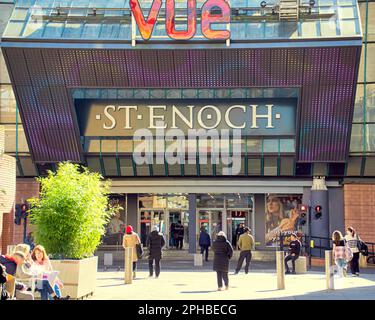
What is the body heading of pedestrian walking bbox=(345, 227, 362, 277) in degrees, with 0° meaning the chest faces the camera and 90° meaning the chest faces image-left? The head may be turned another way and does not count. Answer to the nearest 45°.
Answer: approximately 45°

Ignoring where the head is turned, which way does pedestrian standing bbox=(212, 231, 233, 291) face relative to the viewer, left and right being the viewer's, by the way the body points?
facing away from the viewer

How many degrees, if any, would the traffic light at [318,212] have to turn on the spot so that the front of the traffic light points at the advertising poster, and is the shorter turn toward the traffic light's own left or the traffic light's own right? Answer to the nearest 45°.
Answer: approximately 135° to the traffic light's own right

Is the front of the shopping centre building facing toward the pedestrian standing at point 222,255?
yes

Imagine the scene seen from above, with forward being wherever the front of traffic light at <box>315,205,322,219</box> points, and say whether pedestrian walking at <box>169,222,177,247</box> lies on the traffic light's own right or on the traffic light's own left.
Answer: on the traffic light's own right

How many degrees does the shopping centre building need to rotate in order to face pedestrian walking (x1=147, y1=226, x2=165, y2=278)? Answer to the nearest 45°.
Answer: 0° — it already faces them

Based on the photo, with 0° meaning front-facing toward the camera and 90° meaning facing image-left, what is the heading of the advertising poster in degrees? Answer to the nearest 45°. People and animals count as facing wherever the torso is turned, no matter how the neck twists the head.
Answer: approximately 0°
